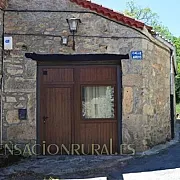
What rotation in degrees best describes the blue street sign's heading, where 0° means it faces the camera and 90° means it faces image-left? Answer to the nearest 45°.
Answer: approximately 0°

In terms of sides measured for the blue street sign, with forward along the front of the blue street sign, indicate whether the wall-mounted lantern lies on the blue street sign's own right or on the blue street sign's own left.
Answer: on the blue street sign's own right

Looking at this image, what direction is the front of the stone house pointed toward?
toward the camera

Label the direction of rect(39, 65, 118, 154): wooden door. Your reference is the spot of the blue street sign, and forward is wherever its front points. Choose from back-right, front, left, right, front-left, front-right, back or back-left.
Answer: right
